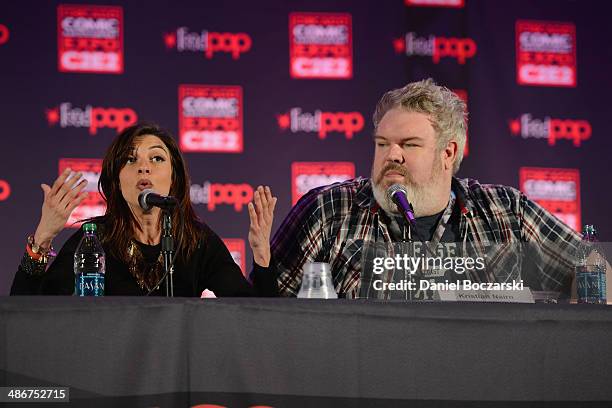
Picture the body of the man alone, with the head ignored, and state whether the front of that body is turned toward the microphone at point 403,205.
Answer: yes

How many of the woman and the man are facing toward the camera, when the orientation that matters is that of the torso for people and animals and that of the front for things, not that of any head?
2

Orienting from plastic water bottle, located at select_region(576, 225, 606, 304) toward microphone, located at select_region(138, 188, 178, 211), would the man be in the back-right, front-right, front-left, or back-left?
front-right

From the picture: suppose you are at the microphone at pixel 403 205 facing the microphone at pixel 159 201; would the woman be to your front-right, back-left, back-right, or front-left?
front-right

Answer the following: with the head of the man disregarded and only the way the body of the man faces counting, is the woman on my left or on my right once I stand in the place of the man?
on my right

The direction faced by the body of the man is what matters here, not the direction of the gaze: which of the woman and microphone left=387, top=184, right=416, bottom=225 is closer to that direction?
the microphone

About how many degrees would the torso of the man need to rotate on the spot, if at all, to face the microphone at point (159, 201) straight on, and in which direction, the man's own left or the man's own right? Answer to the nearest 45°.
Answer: approximately 45° to the man's own right

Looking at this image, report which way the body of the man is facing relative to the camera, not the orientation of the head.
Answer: toward the camera

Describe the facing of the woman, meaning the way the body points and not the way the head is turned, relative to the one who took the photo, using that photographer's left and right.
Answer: facing the viewer

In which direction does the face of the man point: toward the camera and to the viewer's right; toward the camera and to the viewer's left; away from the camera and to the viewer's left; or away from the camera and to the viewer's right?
toward the camera and to the viewer's left

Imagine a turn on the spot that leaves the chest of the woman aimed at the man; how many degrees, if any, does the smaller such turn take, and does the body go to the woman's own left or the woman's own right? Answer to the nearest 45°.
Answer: approximately 90° to the woman's own left
